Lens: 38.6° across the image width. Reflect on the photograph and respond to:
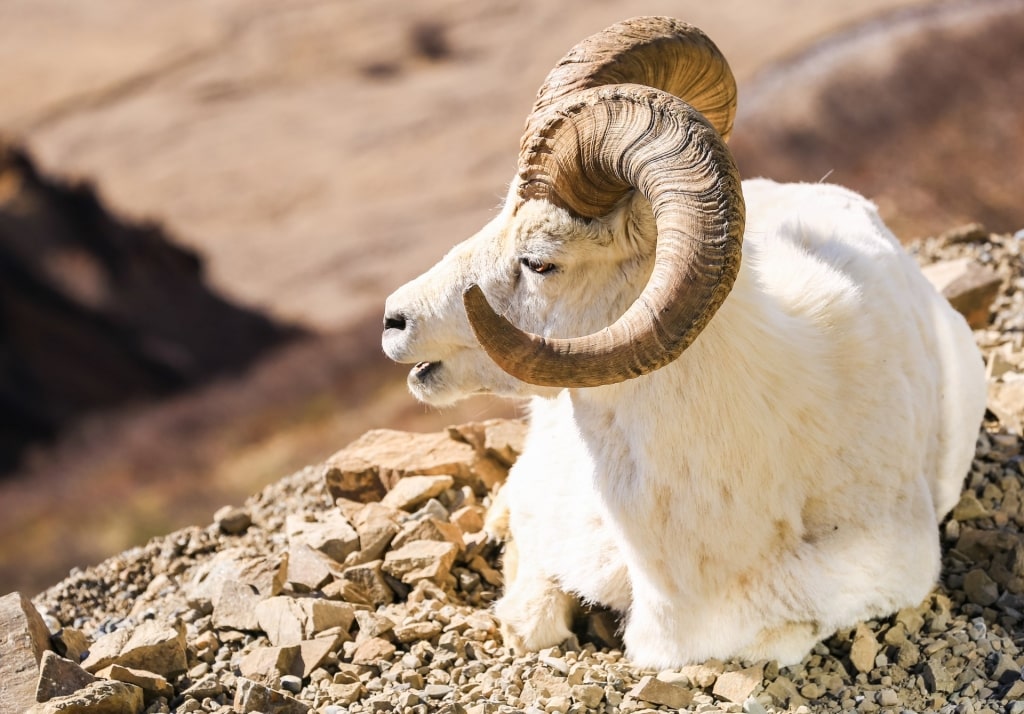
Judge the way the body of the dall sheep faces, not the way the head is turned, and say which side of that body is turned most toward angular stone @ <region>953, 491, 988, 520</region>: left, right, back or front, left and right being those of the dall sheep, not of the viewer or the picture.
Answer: back

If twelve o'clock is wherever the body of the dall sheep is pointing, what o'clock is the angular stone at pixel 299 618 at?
The angular stone is roughly at 2 o'clock from the dall sheep.

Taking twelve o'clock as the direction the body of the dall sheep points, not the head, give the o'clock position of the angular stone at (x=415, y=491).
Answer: The angular stone is roughly at 3 o'clock from the dall sheep.

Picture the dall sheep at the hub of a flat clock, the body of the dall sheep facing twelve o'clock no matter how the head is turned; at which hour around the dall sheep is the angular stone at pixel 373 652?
The angular stone is roughly at 2 o'clock from the dall sheep.

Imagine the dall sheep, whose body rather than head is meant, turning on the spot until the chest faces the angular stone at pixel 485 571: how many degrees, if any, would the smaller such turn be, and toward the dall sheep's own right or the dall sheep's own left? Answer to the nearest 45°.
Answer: approximately 90° to the dall sheep's own right

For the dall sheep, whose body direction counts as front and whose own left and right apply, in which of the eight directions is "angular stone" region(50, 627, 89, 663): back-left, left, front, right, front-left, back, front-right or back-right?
front-right

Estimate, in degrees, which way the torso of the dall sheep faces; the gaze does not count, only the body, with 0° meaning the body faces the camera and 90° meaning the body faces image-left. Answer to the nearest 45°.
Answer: approximately 45°
